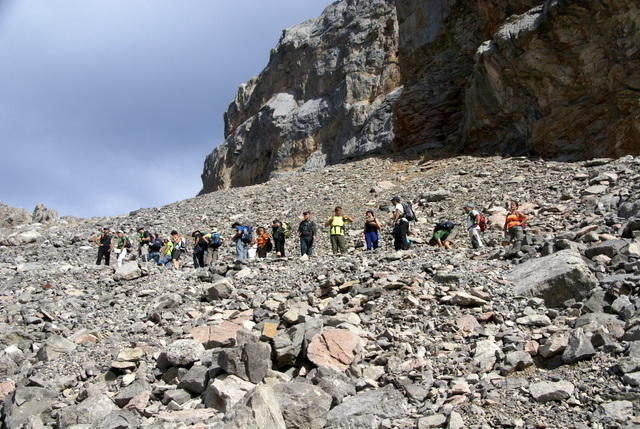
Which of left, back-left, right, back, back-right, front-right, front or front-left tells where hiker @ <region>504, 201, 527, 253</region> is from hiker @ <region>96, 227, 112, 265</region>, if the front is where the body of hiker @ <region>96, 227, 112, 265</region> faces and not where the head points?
front-left

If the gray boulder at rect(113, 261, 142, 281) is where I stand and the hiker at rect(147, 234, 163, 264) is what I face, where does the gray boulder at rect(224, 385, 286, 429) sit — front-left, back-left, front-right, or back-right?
back-right

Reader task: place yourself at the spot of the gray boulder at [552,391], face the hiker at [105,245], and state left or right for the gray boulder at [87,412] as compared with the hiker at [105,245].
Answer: left

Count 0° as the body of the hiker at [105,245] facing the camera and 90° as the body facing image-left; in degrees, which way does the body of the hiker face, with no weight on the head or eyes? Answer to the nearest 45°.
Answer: approximately 0°

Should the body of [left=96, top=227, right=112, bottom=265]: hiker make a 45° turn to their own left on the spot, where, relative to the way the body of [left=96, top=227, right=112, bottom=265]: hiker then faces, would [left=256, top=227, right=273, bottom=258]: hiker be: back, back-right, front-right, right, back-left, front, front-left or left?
front

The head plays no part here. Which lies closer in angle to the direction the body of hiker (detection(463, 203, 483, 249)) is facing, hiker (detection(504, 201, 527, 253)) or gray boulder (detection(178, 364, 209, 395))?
the gray boulder

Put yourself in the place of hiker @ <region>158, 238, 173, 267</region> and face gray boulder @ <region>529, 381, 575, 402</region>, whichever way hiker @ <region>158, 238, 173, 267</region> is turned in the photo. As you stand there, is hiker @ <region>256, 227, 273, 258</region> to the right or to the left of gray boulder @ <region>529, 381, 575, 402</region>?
left

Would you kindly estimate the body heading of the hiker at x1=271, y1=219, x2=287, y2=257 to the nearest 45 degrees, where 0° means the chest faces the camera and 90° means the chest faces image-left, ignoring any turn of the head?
approximately 45°

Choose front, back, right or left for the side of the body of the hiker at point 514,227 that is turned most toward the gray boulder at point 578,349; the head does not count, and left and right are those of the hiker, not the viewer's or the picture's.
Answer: front
